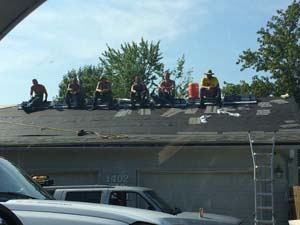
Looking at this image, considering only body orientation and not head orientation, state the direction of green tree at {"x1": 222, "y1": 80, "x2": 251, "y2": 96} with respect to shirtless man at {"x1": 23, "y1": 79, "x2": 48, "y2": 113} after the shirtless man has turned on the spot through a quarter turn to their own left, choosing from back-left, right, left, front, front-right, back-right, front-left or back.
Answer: left

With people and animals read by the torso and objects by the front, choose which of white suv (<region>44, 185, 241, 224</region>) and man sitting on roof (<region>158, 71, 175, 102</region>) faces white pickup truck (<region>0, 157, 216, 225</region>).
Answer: the man sitting on roof

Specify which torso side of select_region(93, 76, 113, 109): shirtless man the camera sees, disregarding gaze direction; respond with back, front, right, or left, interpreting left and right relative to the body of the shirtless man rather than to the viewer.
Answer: front

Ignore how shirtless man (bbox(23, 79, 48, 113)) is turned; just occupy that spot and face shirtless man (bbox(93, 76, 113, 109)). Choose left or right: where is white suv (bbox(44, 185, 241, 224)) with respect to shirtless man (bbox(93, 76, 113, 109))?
right

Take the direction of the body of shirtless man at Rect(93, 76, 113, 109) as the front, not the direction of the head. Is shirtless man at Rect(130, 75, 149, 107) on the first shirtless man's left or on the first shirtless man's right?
on the first shirtless man's left

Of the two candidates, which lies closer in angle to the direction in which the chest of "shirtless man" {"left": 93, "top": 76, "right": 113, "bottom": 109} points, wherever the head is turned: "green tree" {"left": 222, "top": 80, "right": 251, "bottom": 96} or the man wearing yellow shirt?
the man wearing yellow shirt

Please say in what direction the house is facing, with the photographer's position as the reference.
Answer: facing the viewer

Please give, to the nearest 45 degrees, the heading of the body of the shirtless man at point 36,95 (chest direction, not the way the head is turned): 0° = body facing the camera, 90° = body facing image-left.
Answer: approximately 45°

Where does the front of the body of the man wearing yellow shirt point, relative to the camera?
toward the camera

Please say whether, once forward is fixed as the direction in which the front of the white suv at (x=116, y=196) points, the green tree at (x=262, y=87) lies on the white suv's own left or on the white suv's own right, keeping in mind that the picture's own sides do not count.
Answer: on the white suv's own left

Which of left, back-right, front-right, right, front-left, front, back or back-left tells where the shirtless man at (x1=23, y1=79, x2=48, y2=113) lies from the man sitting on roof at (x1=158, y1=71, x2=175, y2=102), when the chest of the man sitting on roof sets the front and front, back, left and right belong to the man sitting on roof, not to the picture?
right

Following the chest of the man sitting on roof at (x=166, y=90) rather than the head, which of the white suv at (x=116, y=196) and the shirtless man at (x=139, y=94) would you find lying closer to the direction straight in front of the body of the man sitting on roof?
the white suv
